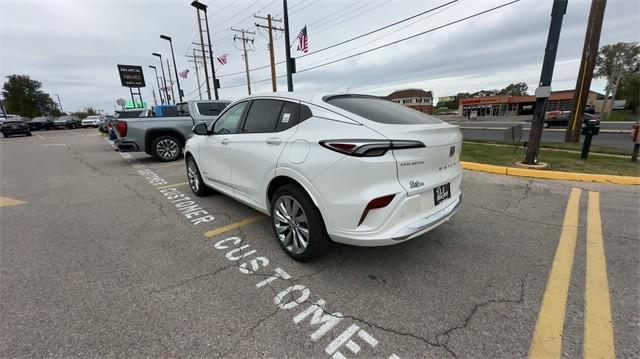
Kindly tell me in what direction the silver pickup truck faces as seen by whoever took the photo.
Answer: facing to the right of the viewer

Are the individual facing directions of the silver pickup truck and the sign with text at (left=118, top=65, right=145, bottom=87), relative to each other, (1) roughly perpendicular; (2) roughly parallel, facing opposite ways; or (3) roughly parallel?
roughly perpendicular

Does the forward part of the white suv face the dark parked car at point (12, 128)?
yes

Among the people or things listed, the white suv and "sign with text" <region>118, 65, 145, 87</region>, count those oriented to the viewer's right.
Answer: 0

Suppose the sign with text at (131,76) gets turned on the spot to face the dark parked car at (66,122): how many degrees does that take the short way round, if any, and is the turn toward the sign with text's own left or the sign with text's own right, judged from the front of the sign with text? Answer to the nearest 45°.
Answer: approximately 90° to the sign with text's own right

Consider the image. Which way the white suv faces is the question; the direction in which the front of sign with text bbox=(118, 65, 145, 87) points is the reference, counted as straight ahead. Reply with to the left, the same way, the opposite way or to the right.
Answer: the opposite way

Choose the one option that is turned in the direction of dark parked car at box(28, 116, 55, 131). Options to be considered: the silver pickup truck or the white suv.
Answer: the white suv

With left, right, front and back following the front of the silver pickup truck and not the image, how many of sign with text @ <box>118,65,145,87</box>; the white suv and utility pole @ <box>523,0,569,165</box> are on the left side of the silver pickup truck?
1

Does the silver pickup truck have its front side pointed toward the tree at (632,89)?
yes

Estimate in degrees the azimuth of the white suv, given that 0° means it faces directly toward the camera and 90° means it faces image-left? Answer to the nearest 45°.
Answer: approximately 135°

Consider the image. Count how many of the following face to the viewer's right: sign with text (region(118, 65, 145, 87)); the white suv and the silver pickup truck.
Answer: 1

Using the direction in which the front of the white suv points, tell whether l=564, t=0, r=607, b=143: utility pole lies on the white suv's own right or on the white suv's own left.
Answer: on the white suv's own right

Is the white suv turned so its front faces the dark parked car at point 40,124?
yes

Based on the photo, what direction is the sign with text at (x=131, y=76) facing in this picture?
toward the camera

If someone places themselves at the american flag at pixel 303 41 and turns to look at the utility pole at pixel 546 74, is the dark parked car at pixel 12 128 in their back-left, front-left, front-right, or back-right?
back-right

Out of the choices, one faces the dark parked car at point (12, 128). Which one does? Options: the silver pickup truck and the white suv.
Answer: the white suv

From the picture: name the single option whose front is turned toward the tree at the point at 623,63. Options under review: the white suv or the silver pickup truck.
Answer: the silver pickup truck

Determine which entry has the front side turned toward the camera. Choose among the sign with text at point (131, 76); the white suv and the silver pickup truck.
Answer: the sign with text

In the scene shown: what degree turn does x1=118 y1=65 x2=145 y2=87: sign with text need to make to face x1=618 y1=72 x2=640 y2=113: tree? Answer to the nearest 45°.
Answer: approximately 45° to its left
